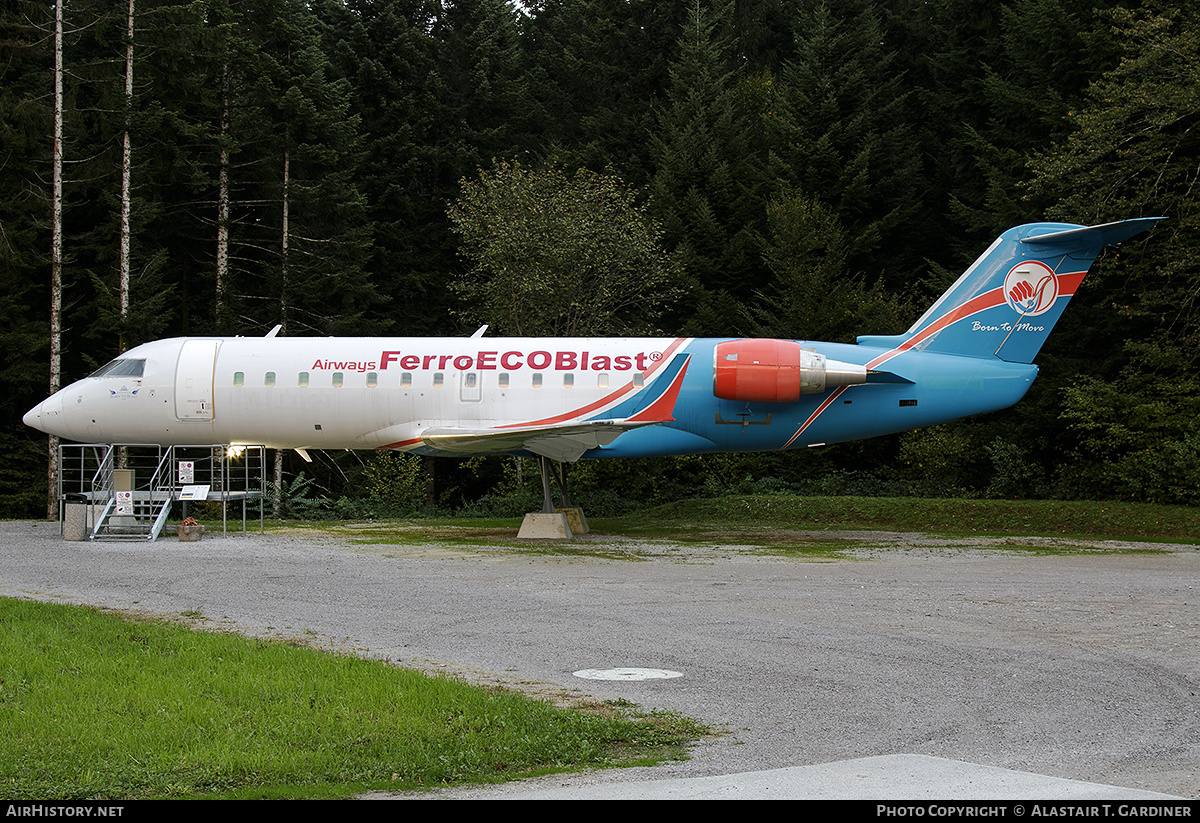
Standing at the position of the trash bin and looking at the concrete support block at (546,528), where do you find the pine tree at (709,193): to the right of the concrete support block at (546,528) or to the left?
left

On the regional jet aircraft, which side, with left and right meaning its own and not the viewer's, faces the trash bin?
front

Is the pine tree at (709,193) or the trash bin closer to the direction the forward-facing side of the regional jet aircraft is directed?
the trash bin

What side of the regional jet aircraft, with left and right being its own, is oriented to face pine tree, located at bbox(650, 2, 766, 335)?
right

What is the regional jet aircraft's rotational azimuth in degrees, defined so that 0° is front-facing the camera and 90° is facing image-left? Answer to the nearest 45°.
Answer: approximately 90°
